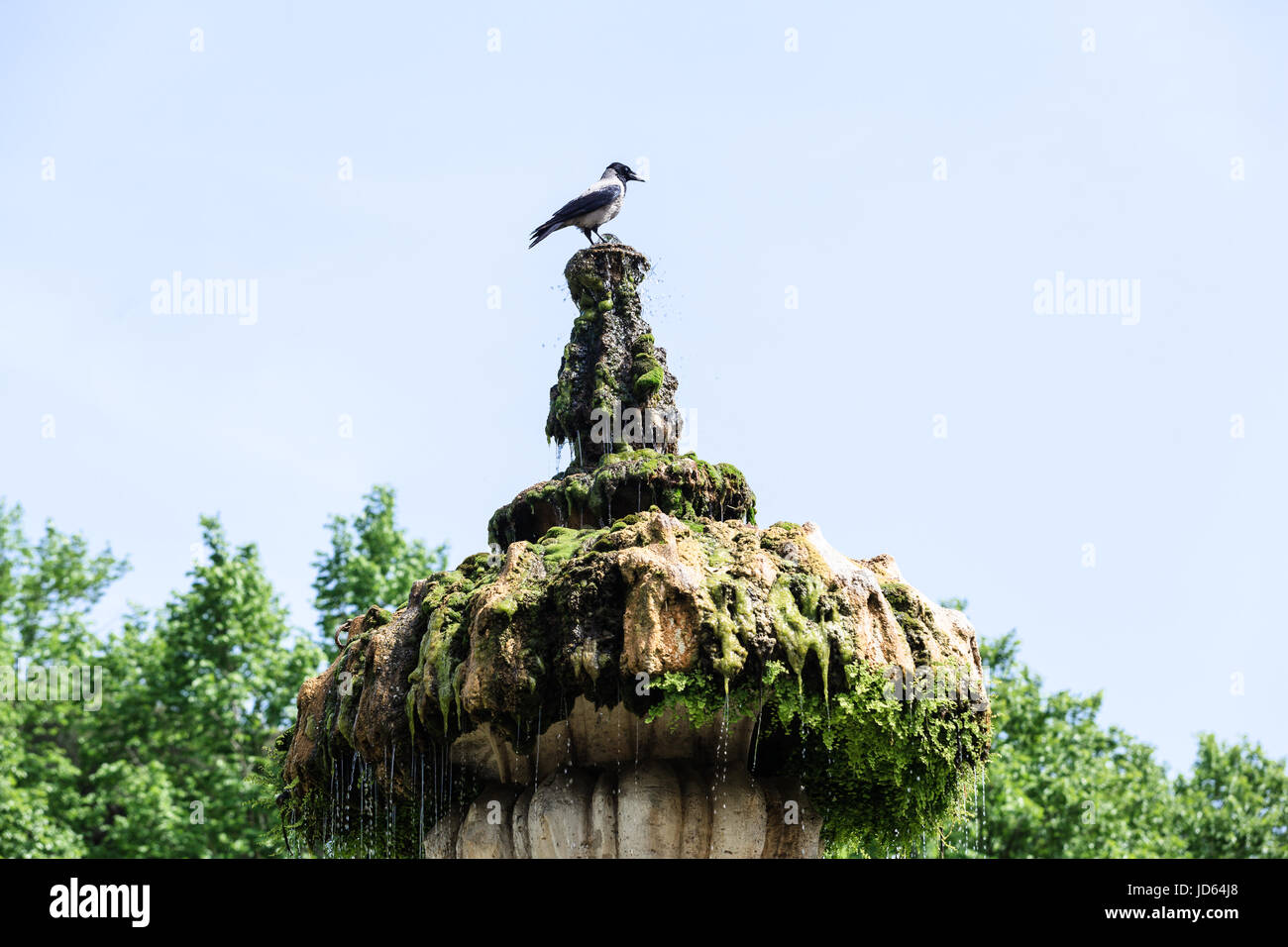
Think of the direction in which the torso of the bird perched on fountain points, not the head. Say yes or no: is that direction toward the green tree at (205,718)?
no

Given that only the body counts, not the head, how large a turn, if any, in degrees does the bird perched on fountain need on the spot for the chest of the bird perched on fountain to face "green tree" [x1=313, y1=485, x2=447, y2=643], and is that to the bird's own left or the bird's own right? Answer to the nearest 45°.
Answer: approximately 90° to the bird's own left

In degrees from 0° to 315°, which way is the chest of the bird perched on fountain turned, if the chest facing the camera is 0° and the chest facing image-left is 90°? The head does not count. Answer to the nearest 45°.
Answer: approximately 270°

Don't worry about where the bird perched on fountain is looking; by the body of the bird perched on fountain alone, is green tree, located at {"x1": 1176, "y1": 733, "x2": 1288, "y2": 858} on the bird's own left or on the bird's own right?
on the bird's own left

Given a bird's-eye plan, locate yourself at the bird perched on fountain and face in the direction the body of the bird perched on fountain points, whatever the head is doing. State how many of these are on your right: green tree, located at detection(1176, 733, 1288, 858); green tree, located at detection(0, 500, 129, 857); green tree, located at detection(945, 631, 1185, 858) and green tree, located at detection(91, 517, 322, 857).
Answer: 0

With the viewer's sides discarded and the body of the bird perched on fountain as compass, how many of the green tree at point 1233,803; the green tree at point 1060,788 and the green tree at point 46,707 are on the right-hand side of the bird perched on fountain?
0

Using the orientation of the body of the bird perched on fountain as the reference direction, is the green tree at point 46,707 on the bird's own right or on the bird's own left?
on the bird's own left

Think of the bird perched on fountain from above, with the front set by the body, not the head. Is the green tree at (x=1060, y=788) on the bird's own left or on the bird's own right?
on the bird's own left

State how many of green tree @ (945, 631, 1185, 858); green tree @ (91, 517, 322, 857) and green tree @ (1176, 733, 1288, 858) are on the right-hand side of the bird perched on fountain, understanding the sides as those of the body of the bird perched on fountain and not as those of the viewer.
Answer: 0

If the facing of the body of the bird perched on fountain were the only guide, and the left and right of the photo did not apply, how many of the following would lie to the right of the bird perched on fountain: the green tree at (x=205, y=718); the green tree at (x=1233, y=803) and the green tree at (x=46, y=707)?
0
